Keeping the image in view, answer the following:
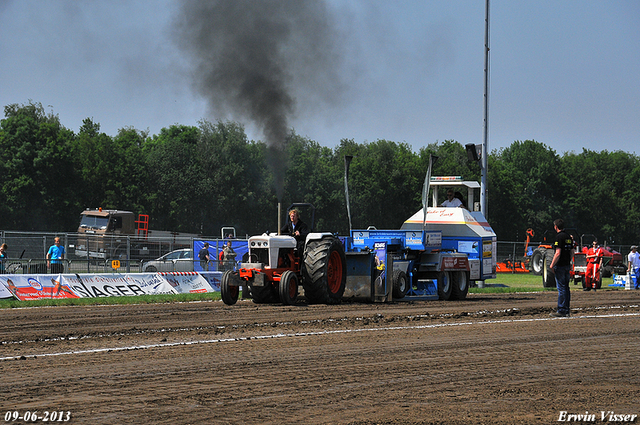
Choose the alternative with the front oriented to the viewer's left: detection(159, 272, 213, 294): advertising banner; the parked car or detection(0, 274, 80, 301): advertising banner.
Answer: the parked car

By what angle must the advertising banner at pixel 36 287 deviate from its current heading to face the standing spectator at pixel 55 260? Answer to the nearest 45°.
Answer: approximately 180°

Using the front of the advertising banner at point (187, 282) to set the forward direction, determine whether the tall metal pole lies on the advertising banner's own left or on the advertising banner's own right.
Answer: on the advertising banner's own left

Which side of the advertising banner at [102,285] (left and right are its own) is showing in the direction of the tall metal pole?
left

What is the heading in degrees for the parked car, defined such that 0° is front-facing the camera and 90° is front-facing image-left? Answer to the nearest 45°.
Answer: approximately 90°

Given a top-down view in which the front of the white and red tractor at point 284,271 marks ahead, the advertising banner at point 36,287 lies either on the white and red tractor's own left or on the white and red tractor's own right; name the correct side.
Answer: on the white and red tractor's own right

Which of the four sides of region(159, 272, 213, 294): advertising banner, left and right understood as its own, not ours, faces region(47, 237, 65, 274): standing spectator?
right

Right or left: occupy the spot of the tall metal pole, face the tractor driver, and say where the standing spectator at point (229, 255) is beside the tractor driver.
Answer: right
